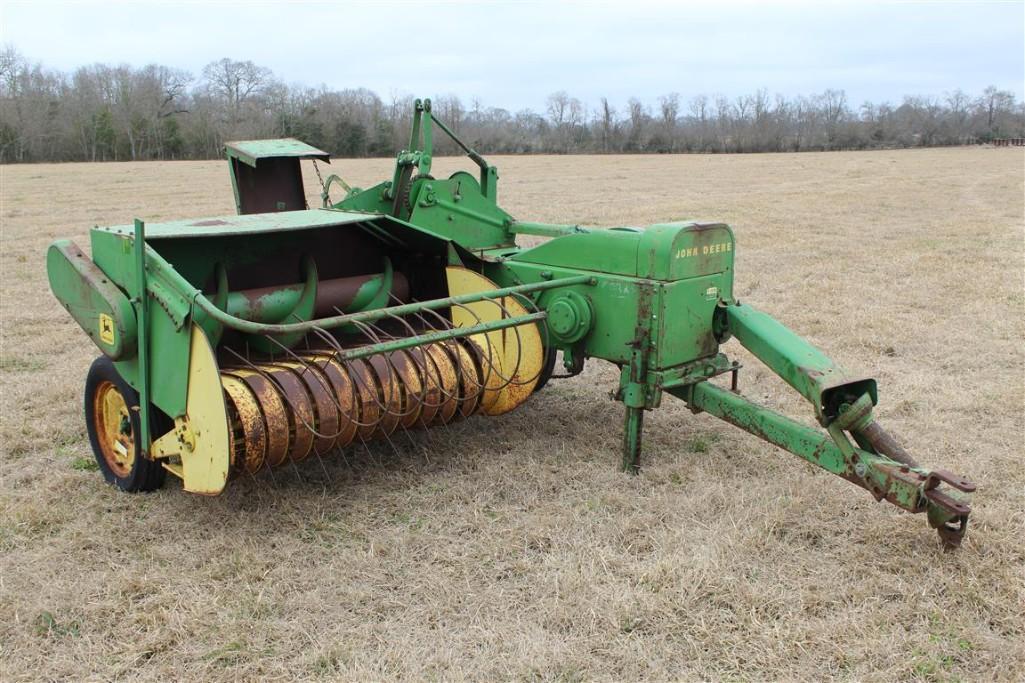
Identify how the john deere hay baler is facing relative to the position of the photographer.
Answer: facing the viewer and to the right of the viewer
